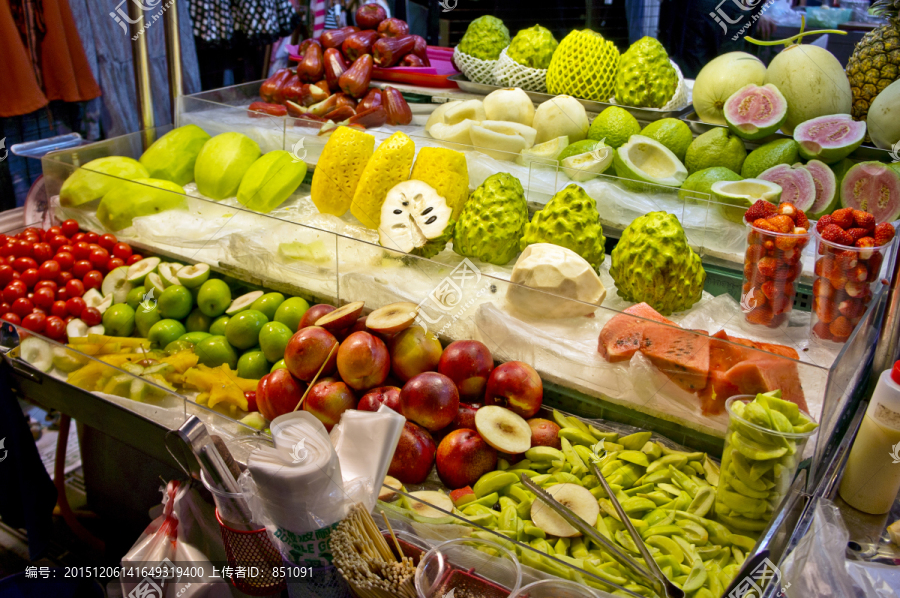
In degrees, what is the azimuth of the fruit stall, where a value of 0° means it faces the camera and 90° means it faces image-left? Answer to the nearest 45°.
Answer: approximately 45°
